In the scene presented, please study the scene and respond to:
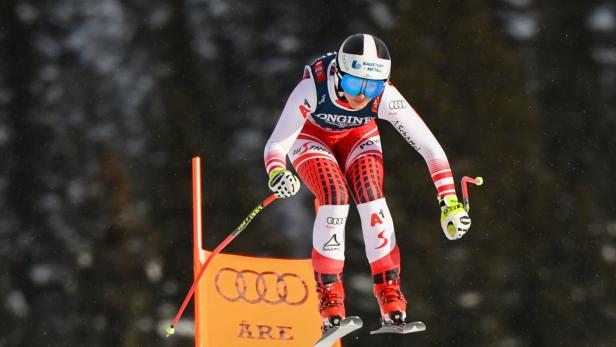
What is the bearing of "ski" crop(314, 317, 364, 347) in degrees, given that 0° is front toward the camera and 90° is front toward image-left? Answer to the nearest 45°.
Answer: approximately 315°

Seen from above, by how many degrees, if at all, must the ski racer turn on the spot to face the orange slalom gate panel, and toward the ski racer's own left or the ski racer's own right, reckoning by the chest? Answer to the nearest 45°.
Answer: approximately 135° to the ski racer's own right

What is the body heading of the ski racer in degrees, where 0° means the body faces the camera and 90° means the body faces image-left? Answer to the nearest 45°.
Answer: approximately 0°

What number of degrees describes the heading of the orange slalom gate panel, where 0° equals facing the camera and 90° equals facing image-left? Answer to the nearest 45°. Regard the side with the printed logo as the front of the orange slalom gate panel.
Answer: approximately 0°

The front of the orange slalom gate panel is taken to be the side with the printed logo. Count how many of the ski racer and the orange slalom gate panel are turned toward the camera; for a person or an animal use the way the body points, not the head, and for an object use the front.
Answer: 2
